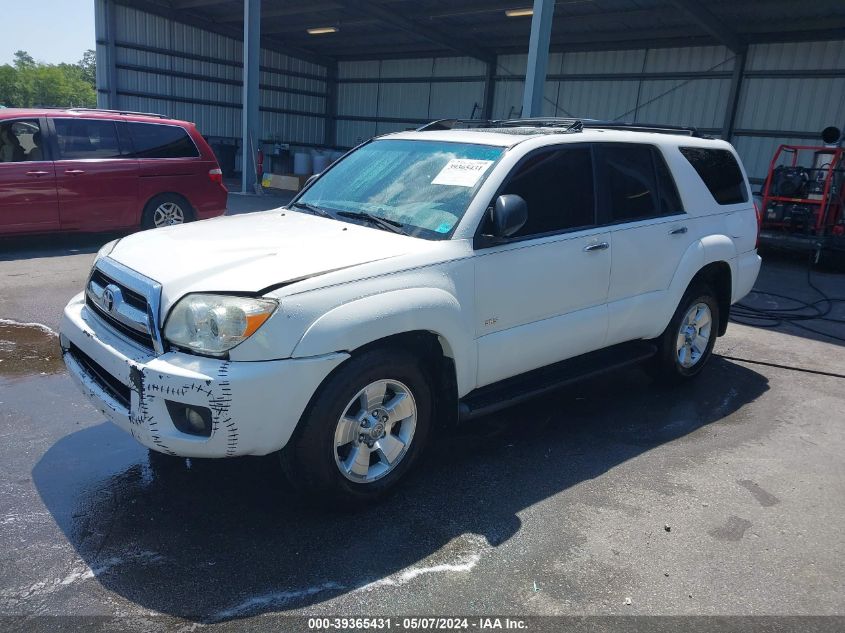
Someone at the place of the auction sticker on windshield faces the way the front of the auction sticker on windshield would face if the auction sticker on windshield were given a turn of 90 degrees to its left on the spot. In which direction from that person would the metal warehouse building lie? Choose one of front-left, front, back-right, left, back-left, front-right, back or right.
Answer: back-left

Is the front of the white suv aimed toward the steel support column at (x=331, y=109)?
no

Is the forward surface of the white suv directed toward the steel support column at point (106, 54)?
no

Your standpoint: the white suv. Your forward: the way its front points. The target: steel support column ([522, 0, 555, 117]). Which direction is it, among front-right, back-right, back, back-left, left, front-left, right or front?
back-right

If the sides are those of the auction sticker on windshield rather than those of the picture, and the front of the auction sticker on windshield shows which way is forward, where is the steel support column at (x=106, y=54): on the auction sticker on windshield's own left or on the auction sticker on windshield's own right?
on the auction sticker on windshield's own right

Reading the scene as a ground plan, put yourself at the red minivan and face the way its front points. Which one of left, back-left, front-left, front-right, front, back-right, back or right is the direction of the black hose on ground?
back-left

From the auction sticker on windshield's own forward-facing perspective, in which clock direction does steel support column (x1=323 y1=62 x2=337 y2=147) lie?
The steel support column is roughly at 4 o'clock from the auction sticker on windshield.

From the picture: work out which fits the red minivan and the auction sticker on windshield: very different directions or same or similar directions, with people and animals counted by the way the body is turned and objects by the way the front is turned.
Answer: same or similar directions

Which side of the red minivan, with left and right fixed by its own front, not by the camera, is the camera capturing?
left

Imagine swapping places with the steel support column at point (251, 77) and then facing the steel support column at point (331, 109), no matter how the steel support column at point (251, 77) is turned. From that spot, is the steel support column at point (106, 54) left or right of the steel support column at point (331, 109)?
left

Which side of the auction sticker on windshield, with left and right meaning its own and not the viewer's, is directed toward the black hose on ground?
back

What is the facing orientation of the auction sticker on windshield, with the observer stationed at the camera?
facing the viewer and to the left of the viewer

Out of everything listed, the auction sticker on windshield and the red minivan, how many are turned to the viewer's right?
0

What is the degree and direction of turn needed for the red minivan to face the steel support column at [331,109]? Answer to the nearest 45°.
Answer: approximately 135° to its right
